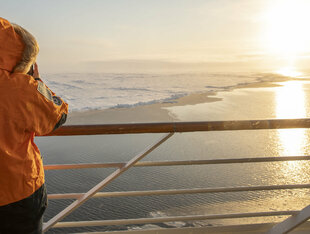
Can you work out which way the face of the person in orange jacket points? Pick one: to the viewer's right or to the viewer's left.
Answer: to the viewer's right

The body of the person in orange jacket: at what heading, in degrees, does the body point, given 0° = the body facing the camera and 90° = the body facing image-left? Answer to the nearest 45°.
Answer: approximately 225°
